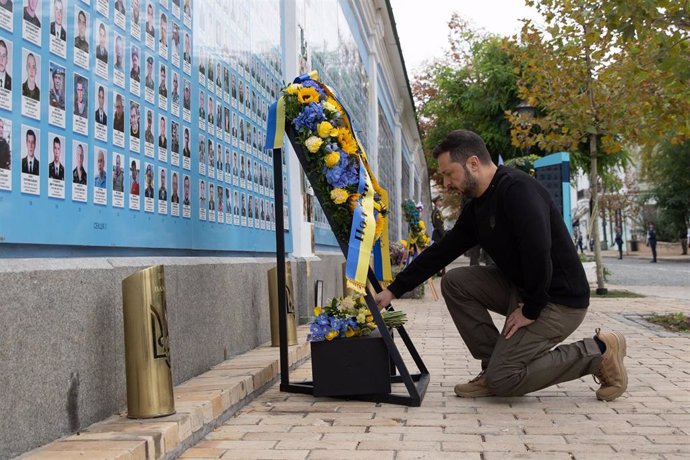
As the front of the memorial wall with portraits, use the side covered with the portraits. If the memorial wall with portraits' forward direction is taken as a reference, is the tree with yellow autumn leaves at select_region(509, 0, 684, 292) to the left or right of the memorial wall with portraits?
on its left

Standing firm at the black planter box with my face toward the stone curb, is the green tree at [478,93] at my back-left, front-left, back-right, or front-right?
back-right

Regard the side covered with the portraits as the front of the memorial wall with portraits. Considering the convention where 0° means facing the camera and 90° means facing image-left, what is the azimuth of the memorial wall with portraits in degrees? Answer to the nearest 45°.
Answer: approximately 315°

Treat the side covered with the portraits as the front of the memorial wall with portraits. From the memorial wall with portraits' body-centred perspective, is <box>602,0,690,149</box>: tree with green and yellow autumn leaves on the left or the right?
on its left
